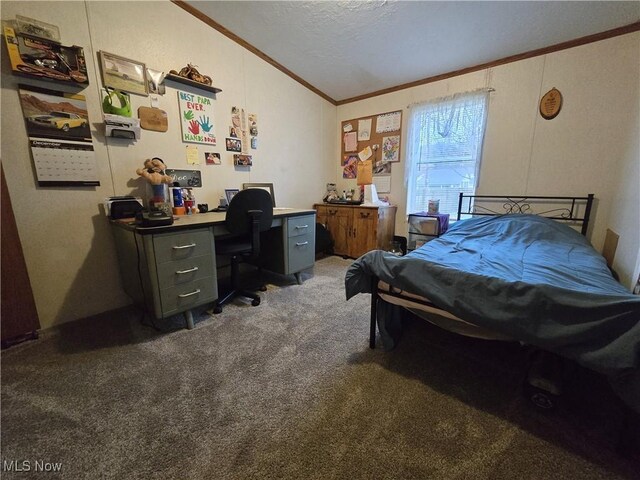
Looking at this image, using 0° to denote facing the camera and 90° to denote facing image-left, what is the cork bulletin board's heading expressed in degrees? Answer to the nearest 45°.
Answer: approximately 45°

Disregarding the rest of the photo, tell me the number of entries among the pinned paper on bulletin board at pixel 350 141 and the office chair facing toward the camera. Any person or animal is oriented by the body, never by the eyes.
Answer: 1

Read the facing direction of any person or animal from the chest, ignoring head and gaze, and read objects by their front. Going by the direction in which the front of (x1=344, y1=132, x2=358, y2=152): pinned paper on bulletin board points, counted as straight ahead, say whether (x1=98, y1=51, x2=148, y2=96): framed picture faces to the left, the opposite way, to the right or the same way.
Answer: to the left

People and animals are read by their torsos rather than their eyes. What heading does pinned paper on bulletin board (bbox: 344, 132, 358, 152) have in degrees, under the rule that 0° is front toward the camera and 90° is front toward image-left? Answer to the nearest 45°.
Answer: approximately 0°

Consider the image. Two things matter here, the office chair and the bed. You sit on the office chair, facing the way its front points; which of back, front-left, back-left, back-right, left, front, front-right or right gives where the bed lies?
back

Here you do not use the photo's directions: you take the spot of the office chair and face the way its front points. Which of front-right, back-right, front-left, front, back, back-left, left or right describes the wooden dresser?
right

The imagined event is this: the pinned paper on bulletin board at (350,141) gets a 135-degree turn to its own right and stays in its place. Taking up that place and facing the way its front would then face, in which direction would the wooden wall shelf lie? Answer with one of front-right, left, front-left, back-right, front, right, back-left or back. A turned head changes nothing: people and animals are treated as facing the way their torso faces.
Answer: left

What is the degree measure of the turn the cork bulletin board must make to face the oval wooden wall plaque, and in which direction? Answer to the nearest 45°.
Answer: approximately 90° to its left

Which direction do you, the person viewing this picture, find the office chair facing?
facing away from the viewer and to the left of the viewer

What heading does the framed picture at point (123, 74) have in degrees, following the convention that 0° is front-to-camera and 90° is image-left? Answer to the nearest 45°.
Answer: approximately 315°
